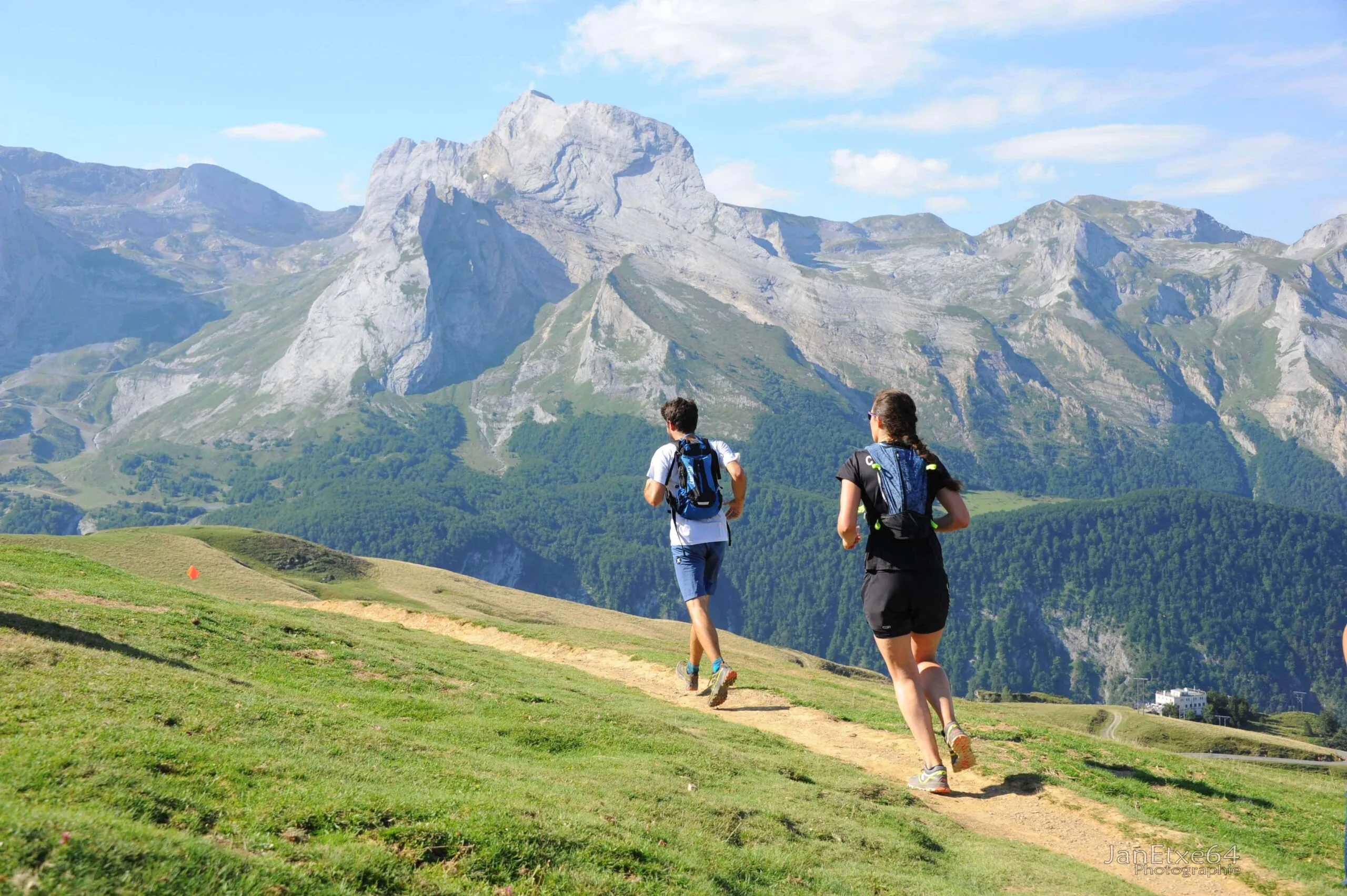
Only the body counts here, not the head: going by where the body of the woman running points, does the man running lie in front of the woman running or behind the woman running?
in front

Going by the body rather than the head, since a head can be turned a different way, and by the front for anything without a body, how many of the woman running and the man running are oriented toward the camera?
0

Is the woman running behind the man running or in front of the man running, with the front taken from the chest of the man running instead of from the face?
behind

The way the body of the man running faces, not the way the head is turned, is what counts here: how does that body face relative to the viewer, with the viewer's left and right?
facing away from the viewer and to the left of the viewer

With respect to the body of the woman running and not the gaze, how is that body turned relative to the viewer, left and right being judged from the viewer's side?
facing away from the viewer and to the left of the viewer
